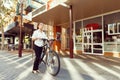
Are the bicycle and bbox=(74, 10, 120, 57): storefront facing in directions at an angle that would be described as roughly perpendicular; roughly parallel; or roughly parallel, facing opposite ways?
roughly perpendicular

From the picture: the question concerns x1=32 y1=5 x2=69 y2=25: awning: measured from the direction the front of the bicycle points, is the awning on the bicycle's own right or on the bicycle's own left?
on the bicycle's own left

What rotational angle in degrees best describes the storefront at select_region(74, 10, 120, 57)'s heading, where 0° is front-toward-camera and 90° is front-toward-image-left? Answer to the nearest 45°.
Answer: approximately 45°

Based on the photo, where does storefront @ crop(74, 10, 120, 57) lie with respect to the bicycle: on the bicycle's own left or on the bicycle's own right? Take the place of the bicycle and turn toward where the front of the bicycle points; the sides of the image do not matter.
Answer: on the bicycle's own left

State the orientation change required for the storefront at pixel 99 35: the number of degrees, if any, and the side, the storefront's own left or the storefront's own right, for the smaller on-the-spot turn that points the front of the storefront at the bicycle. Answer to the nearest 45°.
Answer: approximately 45° to the storefront's own left
